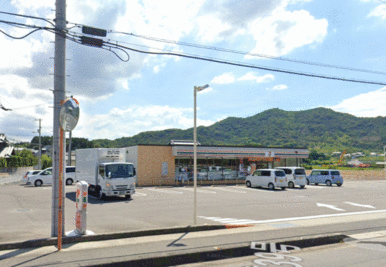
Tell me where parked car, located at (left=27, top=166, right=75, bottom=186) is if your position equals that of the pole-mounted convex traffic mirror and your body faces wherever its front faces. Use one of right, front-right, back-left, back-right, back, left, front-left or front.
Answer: back-left

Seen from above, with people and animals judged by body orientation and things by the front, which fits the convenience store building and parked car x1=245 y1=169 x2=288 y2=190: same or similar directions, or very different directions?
very different directions

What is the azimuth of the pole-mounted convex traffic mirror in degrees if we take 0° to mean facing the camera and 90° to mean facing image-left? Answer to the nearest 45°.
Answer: approximately 315°

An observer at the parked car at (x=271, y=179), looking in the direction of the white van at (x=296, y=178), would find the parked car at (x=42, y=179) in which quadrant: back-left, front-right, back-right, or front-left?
back-left

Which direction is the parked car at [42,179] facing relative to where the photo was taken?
to the viewer's left

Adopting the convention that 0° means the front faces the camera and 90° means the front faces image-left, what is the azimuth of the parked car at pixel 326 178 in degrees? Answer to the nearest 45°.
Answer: approximately 135°

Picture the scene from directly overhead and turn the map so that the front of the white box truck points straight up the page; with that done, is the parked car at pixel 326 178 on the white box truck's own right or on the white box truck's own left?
on the white box truck's own left

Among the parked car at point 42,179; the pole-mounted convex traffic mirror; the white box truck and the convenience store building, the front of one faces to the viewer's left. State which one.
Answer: the parked car

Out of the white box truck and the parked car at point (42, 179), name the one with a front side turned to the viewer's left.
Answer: the parked car

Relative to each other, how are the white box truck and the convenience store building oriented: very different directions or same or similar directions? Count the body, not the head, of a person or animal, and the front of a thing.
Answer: same or similar directions

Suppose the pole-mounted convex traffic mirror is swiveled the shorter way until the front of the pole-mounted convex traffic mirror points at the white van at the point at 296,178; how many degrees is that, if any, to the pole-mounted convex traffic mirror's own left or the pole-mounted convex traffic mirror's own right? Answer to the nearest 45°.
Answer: approximately 90° to the pole-mounted convex traffic mirror's own left

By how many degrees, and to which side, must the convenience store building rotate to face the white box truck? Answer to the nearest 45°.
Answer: approximately 45° to its right

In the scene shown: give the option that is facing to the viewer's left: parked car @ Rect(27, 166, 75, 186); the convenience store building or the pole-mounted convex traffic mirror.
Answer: the parked car

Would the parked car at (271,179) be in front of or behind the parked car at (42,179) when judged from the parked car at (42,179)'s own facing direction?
behind

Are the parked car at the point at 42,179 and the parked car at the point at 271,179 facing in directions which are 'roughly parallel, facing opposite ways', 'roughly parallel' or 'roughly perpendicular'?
roughly perpendicular

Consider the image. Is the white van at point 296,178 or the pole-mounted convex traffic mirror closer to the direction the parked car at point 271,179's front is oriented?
the white van

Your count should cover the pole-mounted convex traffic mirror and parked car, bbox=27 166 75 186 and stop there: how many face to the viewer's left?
1
